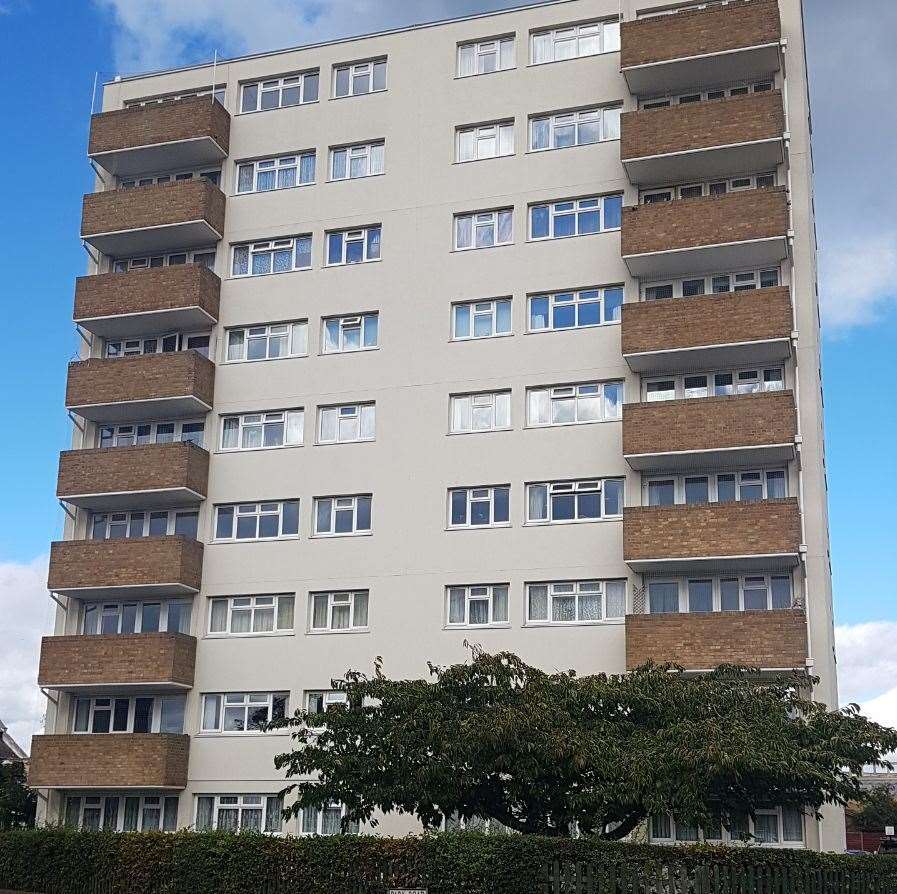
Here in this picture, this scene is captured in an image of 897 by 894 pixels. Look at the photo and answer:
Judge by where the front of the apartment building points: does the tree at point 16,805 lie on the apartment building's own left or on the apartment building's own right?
on the apartment building's own right

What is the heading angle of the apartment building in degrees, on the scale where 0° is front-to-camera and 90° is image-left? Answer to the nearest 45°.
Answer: approximately 0°
